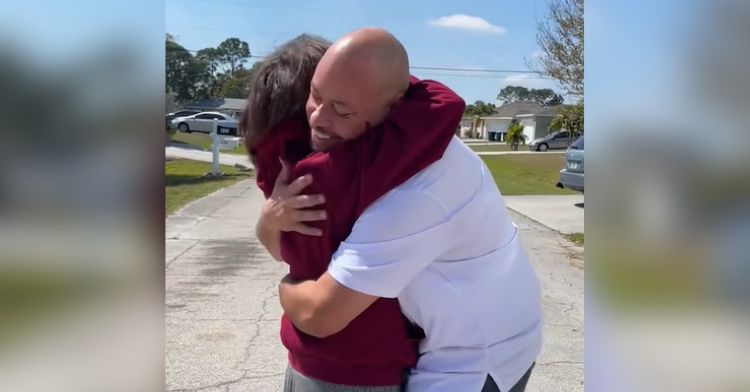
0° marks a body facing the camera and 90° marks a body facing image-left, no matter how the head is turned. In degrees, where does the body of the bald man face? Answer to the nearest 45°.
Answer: approximately 90°

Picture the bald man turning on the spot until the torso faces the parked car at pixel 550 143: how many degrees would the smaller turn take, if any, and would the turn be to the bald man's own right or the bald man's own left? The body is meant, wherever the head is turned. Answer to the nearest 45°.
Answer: approximately 90° to the bald man's own right

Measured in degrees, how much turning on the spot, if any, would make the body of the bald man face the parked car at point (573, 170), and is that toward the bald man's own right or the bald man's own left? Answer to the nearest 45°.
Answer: approximately 90° to the bald man's own right

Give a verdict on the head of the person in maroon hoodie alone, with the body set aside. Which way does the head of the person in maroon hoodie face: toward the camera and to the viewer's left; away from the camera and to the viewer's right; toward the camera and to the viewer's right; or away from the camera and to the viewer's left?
away from the camera and to the viewer's right
